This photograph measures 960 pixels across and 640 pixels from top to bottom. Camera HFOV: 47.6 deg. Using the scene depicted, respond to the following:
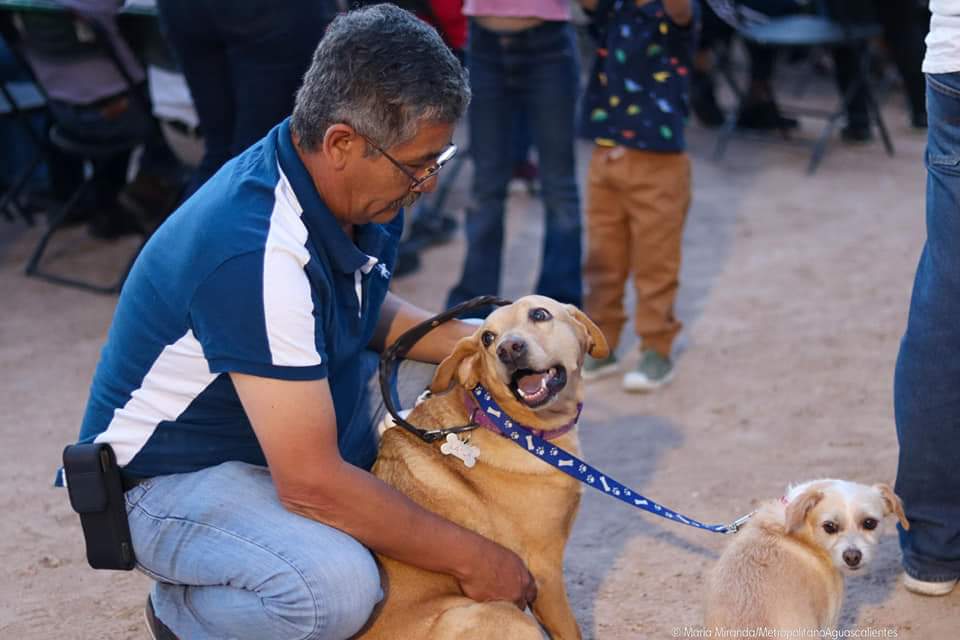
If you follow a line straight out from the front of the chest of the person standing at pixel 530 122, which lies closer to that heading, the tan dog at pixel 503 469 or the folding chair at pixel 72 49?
the tan dog

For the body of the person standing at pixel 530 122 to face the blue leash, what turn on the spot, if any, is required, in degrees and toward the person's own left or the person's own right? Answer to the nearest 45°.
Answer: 0° — they already face it

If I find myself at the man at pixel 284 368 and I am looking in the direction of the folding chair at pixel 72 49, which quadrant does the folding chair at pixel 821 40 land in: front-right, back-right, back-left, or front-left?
front-right

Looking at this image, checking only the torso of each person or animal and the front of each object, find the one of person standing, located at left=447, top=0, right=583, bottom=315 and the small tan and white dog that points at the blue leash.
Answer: the person standing

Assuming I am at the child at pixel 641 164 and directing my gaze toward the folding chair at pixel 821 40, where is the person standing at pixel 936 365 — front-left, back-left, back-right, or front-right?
back-right

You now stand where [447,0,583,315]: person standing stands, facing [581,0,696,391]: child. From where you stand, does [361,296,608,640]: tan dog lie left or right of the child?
right

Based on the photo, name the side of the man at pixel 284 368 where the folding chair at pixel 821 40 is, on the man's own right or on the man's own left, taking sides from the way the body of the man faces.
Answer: on the man's own left

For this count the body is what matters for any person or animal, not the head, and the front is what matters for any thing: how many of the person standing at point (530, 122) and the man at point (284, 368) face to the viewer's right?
1

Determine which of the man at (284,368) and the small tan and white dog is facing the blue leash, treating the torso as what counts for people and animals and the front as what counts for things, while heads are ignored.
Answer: the man

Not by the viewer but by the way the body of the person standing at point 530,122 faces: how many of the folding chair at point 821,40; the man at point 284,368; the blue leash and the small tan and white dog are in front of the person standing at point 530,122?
3

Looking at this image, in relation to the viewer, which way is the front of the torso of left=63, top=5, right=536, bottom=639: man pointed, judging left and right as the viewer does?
facing to the right of the viewer

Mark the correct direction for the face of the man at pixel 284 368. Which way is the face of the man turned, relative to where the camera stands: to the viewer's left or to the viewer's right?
to the viewer's right

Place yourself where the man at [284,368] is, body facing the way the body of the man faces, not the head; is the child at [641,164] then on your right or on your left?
on your left

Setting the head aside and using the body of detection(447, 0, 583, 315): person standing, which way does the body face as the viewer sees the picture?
toward the camera
